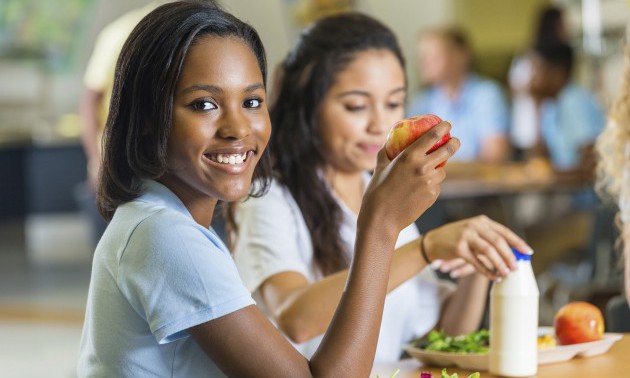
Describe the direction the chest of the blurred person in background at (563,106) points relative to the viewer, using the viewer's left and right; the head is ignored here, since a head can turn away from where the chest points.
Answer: facing to the left of the viewer

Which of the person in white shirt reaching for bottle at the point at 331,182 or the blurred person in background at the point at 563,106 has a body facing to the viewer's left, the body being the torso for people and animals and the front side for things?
the blurred person in background at the point at 563,106

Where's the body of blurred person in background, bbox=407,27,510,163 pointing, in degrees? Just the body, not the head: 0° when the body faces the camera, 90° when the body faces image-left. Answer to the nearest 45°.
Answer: approximately 45°

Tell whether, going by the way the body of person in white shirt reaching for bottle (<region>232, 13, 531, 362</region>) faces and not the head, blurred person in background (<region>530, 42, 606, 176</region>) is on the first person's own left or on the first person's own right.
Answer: on the first person's own left

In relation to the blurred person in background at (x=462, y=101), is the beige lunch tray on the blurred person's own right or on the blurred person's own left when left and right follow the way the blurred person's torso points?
on the blurred person's own left

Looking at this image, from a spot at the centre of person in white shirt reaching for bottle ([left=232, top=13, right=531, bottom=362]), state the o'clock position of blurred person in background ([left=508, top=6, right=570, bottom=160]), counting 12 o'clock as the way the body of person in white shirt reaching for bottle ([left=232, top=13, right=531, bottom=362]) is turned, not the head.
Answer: blurred person in background ([left=508, top=6, right=570, bottom=160]) is roughly at 8 o'clock from person in white shirt reaching for bottle ([left=232, top=13, right=531, bottom=362]).

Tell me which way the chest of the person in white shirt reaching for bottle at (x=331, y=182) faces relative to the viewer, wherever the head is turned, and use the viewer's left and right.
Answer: facing the viewer and to the right of the viewer

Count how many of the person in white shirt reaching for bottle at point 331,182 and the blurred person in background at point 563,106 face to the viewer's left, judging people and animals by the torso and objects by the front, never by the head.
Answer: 1

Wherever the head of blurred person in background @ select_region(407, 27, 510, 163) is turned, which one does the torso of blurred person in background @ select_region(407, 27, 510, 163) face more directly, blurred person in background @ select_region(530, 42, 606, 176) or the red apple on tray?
the red apple on tray

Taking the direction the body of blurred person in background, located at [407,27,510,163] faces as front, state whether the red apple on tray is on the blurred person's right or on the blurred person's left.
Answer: on the blurred person's left
